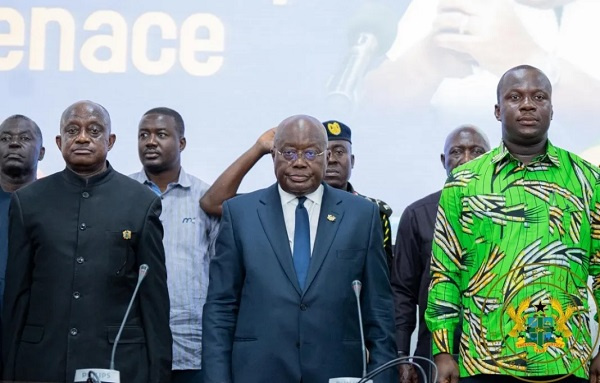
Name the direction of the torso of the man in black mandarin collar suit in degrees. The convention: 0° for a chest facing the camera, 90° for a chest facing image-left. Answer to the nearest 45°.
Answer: approximately 0°

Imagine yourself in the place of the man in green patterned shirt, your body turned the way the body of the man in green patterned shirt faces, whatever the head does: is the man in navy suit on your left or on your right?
on your right

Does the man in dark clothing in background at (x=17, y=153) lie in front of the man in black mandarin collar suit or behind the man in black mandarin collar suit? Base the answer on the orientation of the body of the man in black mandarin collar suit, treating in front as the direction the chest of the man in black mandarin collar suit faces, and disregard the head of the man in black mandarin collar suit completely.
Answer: behind

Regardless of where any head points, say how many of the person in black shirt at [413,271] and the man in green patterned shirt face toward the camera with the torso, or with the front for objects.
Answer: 2

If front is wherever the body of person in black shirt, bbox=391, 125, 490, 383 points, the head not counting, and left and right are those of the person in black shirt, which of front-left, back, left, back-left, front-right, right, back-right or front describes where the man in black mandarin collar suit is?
front-right

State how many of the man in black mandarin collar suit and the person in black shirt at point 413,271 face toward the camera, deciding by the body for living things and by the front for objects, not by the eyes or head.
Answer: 2

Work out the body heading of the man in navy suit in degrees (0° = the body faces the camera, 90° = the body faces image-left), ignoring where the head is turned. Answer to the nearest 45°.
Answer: approximately 0°

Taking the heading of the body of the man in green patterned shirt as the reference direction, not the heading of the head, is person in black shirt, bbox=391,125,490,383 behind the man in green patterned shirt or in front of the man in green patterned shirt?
behind
